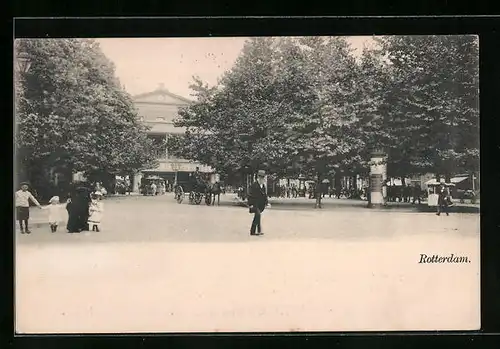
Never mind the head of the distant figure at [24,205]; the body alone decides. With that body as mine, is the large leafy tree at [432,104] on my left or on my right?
on my left

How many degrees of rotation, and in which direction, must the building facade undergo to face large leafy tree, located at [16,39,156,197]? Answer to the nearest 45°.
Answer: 0° — it already faces it

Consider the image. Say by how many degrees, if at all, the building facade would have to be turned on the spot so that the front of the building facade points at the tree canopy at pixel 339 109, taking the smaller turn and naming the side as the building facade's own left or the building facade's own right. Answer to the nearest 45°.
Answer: approximately 90° to the building facade's own left

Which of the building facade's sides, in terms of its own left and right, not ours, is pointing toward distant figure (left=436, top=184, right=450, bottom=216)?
front

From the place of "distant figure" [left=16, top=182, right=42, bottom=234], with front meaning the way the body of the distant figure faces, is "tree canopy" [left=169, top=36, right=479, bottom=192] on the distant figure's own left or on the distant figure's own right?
on the distant figure's own left
